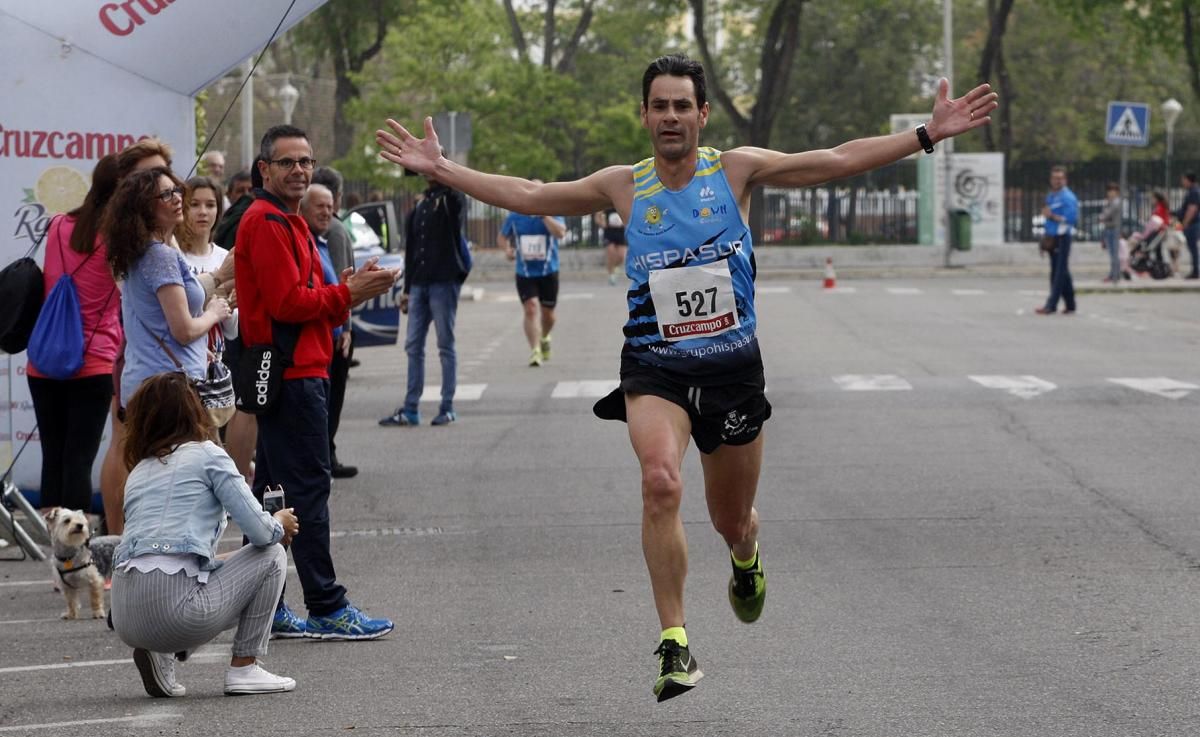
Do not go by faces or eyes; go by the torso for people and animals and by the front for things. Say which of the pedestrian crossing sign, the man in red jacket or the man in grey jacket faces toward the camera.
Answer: the pedestrian crossing sign

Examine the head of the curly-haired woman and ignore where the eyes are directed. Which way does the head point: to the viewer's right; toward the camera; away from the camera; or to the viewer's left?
to the viewer's right

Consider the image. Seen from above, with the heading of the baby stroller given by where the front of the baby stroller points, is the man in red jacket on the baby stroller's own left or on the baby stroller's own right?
on the baby stroller's own left

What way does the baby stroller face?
to the viewer's left

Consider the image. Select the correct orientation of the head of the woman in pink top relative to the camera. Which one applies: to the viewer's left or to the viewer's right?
to the viewer's right

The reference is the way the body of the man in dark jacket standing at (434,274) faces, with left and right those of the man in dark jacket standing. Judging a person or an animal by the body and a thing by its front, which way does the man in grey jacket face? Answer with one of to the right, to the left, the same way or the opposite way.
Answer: to the right

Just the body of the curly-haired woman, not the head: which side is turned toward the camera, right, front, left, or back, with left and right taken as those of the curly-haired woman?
right

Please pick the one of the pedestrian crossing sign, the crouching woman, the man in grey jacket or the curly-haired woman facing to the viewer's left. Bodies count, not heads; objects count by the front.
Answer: the man in grey jacket

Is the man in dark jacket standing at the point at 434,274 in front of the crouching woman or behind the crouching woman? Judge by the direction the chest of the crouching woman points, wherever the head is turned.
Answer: in front

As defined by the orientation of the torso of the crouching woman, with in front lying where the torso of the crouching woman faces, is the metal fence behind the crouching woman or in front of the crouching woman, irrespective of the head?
in front
